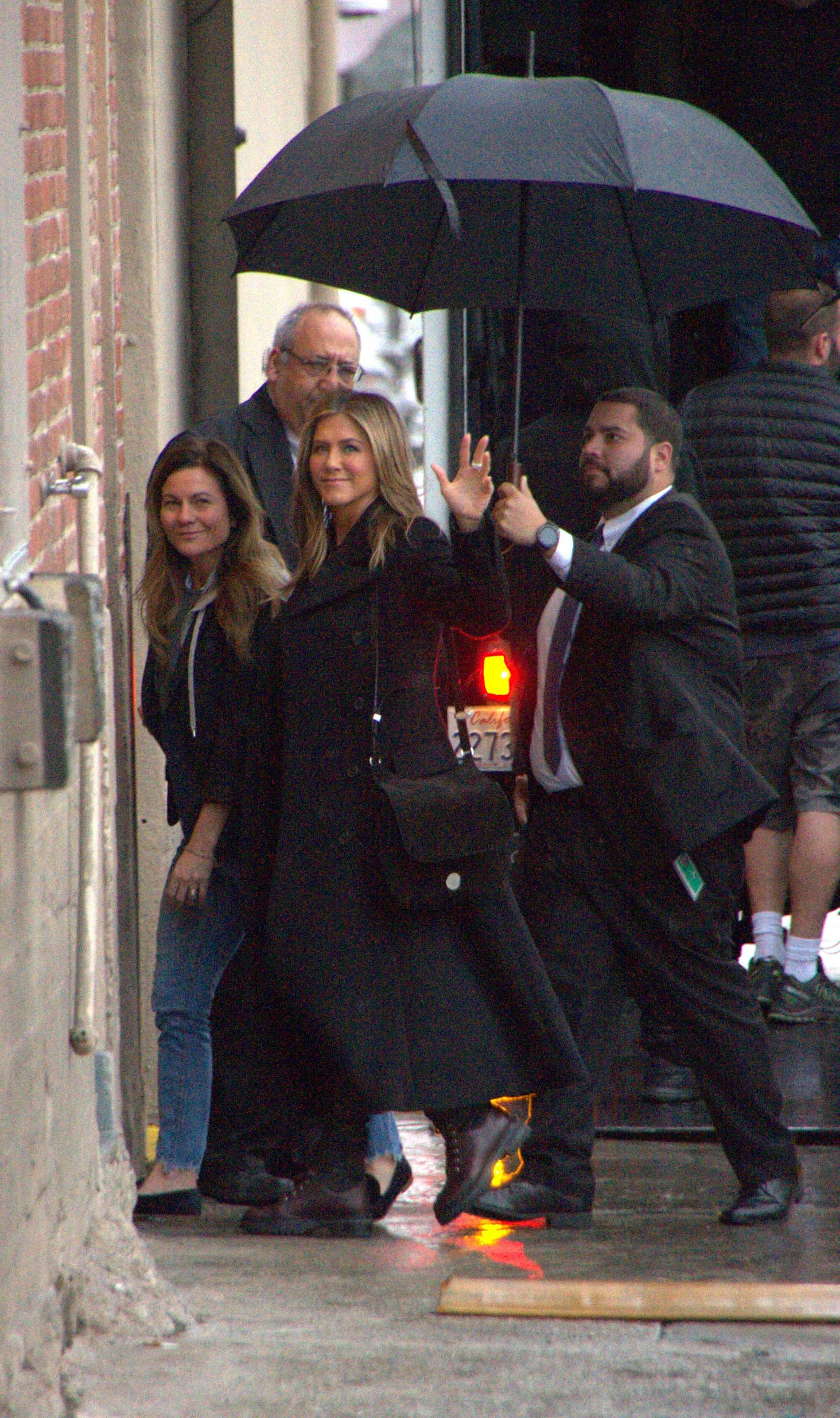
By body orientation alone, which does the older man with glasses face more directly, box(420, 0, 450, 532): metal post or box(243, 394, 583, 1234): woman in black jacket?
the woman in black jacket

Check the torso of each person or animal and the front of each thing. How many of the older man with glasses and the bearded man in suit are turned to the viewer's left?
1

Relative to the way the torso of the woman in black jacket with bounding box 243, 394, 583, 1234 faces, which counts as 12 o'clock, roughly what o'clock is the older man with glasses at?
The older man with glasses is roughly at 4 o'clock from the woman in black jacket.

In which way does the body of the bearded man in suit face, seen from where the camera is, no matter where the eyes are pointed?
to the viewer's left

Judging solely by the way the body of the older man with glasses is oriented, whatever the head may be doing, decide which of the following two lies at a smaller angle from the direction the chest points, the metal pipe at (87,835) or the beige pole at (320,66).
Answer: the metal pipe

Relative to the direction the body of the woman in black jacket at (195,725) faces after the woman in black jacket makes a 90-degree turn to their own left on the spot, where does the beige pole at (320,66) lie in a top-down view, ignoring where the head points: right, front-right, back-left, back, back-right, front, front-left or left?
back-left
